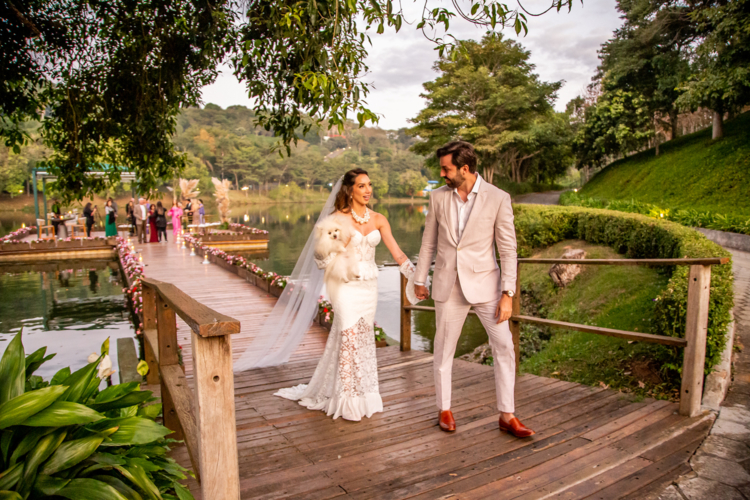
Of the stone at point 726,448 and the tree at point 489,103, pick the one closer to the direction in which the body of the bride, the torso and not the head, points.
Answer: the stone

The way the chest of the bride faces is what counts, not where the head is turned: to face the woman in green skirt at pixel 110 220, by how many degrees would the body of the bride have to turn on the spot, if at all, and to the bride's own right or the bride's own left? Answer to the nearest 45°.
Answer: approximately 180°

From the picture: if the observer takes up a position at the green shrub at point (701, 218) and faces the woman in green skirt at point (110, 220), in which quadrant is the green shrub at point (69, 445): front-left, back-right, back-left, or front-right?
front-left

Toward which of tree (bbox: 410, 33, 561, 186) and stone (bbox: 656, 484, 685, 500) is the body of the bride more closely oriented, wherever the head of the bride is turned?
the stone

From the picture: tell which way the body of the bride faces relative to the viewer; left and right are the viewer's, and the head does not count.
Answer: facing the viewer and to the right of the viewer

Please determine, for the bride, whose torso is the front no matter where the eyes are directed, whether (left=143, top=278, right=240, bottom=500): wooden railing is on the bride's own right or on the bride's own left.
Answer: on the bride's own right

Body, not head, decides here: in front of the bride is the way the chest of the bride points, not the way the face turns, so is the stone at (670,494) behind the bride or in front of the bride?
in front

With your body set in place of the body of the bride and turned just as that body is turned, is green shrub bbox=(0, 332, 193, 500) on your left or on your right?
on your right

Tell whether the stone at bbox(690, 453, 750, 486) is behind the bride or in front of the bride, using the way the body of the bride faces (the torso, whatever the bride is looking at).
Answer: in front

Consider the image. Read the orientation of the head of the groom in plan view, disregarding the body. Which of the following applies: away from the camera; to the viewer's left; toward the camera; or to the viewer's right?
to the viewer's left

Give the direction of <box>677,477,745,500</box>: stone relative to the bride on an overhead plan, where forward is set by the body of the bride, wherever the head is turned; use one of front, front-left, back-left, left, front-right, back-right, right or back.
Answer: front

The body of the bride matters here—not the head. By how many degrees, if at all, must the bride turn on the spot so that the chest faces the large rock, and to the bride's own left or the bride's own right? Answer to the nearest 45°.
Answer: approximately 90° to the bride's own left

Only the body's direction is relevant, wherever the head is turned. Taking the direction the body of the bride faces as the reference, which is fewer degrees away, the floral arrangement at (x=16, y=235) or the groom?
the groom

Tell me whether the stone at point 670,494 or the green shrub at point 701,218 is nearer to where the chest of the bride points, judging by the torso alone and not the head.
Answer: the stone

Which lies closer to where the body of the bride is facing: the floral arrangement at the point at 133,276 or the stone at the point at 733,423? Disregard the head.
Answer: the stone

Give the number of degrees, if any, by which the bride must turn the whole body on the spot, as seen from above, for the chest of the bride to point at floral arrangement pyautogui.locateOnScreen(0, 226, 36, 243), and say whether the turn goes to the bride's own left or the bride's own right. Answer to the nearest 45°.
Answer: approximately 180°

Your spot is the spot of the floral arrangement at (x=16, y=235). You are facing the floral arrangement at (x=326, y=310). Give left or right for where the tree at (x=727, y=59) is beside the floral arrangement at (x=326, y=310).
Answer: left

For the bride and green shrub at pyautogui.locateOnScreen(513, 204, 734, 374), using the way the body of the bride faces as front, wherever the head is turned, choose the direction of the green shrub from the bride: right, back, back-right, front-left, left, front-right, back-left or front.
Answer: left
